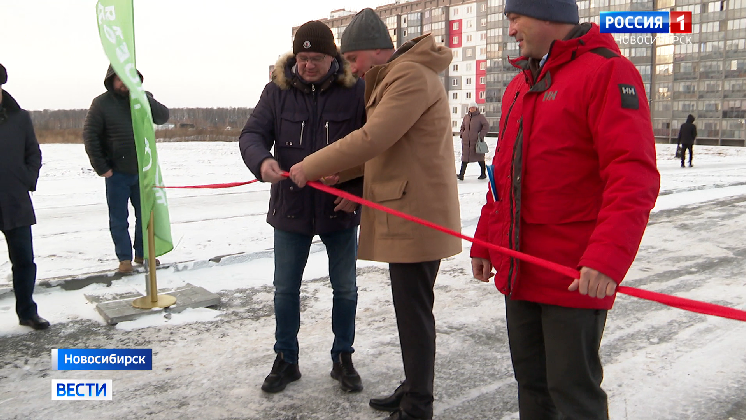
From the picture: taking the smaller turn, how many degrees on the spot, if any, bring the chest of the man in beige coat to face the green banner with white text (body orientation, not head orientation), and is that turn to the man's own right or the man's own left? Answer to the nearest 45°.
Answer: approximately 45° to the man's own right

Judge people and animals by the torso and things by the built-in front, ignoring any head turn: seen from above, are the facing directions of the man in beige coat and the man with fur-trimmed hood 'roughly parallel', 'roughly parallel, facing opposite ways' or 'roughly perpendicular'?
roughly perpendicular

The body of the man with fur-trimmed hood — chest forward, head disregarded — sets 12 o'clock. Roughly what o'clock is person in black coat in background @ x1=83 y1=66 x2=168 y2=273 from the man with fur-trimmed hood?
The person in black coat in background is roughly at 5 o'clock from the man with fur-trimmed hood.

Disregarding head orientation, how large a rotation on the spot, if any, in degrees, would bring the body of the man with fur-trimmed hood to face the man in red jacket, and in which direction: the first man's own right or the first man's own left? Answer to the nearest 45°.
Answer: approximately 45° to the first man's own left

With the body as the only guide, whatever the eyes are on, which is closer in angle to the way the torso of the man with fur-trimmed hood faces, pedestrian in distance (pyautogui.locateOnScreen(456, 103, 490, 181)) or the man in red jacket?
the man in red jacket

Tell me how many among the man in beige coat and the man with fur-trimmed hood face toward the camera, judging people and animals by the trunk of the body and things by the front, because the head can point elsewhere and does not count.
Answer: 1

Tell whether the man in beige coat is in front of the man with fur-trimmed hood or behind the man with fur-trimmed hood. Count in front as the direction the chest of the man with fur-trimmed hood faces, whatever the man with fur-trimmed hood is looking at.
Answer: in front

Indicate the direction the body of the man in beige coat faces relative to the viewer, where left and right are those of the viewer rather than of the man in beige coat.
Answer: facing to the left of the viewer

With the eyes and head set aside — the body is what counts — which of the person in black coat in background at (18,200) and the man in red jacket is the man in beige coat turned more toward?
the person in black coat in background

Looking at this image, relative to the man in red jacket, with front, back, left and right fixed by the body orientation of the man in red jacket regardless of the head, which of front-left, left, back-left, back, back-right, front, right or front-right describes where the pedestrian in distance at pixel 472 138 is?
back-right

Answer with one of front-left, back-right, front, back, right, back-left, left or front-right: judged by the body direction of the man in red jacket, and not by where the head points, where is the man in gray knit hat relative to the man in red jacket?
right

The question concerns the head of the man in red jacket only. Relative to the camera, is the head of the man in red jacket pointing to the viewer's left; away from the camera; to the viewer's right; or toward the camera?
to the viewer's left
